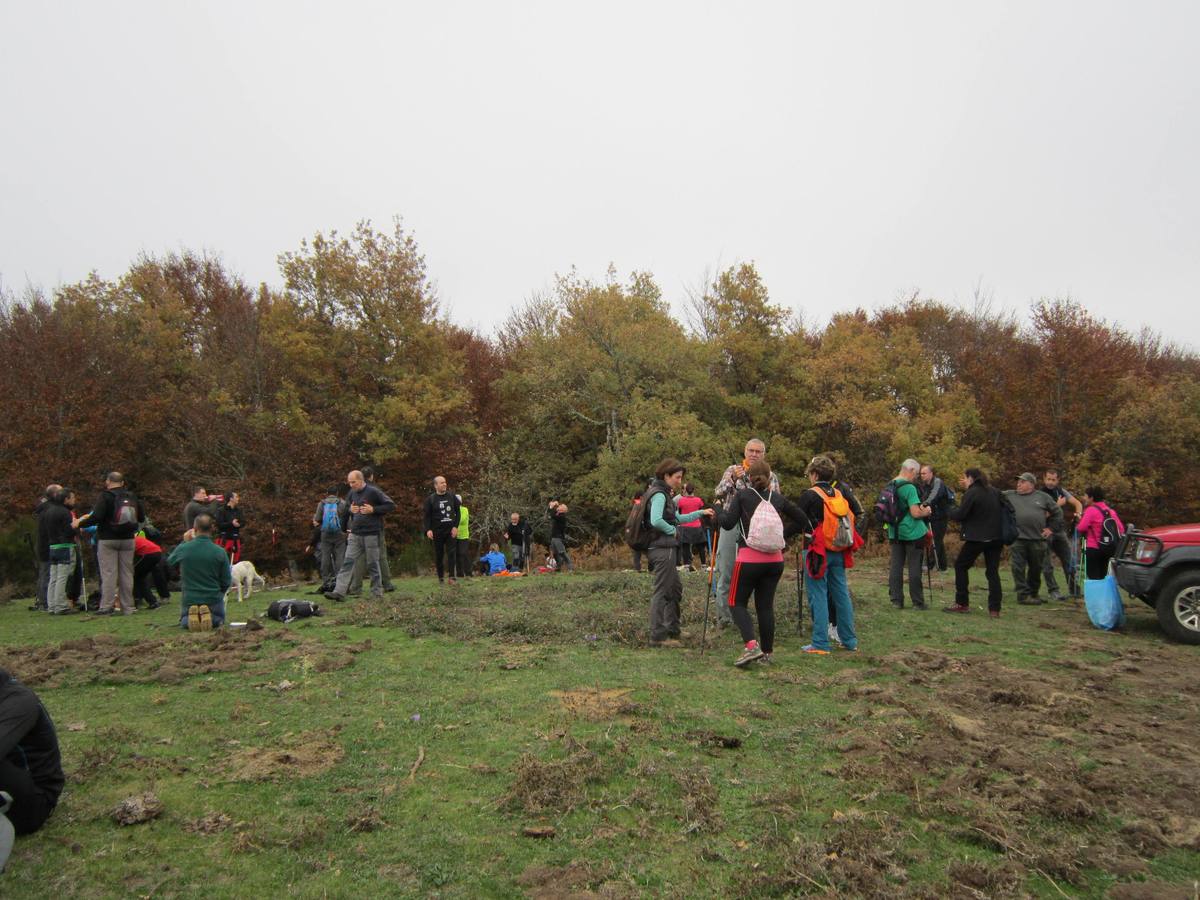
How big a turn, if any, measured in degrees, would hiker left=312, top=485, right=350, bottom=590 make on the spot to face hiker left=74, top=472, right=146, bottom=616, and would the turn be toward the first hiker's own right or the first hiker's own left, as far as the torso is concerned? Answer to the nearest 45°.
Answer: approximately 135° to the first hiker's own left

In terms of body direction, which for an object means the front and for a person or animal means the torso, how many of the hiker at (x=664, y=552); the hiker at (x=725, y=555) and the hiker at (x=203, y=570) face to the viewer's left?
0

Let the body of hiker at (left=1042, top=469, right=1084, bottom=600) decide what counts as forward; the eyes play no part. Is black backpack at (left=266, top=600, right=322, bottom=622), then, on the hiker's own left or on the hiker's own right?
on the hiker's own right

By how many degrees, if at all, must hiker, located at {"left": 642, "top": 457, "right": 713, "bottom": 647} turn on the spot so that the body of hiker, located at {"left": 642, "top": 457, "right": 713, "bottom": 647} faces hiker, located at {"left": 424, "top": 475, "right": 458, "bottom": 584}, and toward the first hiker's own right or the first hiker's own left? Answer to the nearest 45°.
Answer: approximately 135° to the first hiker's own left

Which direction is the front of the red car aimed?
to the viewer's left

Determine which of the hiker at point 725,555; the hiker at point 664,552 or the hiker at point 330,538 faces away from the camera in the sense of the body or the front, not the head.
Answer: the hiker at point 330,538

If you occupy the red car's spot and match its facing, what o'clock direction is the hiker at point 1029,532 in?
The hiker is roughly at 2 o'clock from the red car.

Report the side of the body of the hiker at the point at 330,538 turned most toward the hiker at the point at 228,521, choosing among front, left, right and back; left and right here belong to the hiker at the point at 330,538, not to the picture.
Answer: left

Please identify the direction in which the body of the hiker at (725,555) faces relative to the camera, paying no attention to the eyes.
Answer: toward the camera

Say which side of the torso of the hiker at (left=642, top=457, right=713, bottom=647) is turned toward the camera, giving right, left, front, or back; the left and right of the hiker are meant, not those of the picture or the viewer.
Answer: right

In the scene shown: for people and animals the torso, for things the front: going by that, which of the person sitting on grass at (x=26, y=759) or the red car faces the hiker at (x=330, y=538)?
the red car

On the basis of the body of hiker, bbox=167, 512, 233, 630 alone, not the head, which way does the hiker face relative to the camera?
away from the camera

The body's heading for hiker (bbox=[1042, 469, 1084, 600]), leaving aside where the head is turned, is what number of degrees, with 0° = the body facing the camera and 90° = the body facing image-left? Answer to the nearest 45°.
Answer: approximately 0°

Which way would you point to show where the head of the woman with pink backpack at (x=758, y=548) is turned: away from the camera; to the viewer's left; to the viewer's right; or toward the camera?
away from the camera
